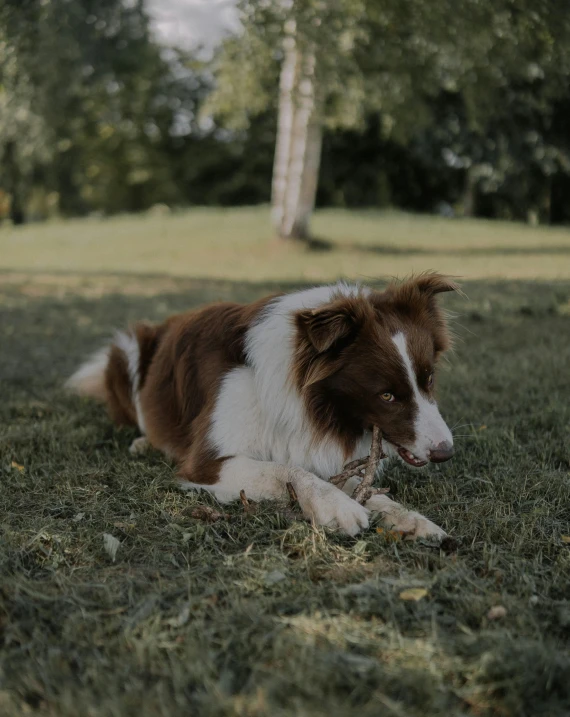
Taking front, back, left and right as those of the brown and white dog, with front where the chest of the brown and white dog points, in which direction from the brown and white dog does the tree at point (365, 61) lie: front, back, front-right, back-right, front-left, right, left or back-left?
back-left

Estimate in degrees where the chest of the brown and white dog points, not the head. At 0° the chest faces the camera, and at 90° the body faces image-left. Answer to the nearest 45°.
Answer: approximately 315°
